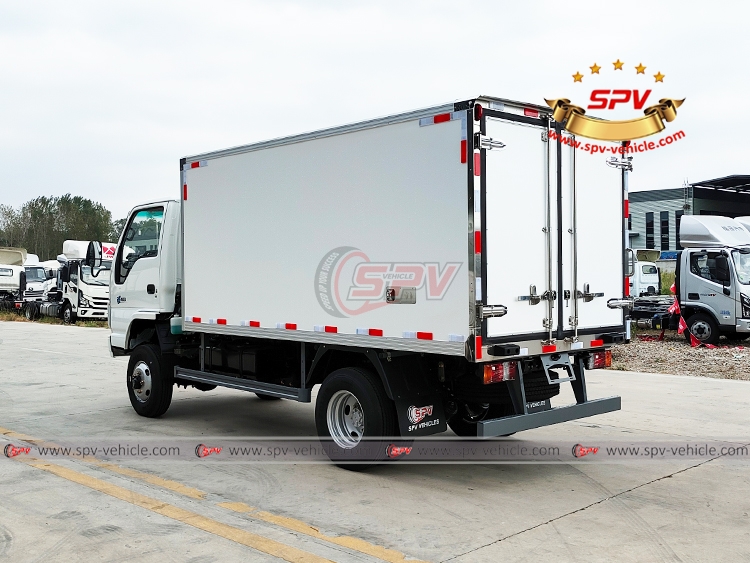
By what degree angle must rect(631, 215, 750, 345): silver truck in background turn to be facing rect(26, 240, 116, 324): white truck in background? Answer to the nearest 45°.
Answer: approximately 135° to its right

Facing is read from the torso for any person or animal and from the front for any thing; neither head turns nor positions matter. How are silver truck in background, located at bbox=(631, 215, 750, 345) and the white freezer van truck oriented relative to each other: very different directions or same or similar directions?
very different directions

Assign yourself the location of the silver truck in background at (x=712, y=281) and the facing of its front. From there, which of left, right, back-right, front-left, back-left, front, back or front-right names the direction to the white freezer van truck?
front-right

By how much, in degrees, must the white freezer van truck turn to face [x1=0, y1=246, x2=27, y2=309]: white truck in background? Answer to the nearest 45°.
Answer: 0° — it already faces it

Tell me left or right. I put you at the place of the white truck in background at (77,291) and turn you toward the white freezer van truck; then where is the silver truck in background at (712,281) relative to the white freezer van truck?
left

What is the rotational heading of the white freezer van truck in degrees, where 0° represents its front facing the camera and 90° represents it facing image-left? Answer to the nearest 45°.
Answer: approximately 135°

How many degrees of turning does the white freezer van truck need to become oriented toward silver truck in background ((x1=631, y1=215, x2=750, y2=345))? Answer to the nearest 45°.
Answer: approximately 90° to its right

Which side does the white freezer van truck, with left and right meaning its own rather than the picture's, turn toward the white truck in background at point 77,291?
front

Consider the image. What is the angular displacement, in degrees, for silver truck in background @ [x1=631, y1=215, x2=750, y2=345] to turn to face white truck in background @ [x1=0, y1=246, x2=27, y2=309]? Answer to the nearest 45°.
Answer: approximately 135° to its right

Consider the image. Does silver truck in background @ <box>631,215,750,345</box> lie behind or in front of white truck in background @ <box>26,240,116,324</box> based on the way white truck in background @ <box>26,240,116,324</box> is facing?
in front

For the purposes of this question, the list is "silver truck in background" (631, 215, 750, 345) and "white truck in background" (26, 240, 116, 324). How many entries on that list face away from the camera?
0

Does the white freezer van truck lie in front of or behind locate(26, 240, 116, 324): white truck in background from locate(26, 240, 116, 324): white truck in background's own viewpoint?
in front

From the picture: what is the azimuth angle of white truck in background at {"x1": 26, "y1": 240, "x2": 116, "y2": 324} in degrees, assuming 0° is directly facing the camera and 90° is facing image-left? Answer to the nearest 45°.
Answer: approximately 315°

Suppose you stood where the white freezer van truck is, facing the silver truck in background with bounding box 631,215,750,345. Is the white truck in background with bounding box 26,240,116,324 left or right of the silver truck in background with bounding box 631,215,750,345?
left

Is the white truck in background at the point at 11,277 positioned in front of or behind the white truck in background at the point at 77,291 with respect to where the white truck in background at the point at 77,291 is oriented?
behind
